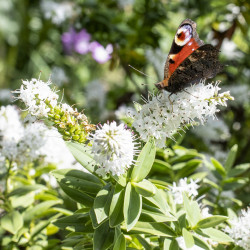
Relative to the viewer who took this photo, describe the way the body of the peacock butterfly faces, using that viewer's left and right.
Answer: facing to the left of the viewer

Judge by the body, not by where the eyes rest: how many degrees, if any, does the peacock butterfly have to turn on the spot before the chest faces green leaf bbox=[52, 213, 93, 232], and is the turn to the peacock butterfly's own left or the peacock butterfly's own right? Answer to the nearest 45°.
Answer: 0° — it already faces it

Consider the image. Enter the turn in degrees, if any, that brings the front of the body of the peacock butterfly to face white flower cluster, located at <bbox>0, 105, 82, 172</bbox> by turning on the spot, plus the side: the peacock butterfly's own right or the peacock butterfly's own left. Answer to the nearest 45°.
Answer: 0° — it already faces it
